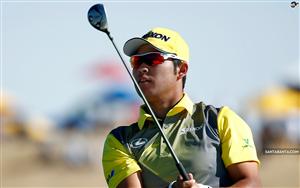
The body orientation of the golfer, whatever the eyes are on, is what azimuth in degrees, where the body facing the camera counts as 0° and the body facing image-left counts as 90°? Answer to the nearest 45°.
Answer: approximately 45°

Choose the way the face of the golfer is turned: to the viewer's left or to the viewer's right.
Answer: to the viewer's left
